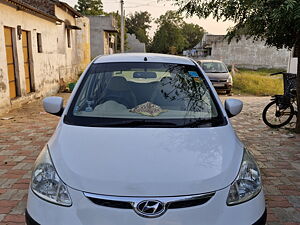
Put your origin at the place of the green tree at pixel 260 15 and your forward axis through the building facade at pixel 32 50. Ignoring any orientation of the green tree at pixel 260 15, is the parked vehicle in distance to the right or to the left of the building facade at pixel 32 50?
right

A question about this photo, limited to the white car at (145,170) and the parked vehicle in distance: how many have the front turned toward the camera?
2

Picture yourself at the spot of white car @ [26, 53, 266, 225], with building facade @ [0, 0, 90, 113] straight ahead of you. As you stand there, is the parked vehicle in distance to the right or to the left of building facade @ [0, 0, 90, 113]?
right

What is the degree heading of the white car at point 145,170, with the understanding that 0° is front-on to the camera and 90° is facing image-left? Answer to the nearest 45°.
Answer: approximately 0°

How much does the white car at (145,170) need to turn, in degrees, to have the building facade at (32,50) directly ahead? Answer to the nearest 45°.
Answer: approximately 135° to its right

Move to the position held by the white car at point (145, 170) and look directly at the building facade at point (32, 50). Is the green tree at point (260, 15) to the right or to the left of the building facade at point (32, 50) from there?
right

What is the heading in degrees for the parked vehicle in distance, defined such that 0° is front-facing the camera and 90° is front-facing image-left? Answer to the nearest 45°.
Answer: approximately 0°

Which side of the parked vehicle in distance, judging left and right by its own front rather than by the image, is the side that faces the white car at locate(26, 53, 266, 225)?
front

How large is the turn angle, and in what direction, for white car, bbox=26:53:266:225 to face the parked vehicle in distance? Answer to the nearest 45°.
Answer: approximately 180°

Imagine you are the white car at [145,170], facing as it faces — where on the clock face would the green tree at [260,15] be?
The green tree is roughly at 7 o'clock from the white car.

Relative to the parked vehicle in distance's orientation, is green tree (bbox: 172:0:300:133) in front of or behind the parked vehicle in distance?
in front
